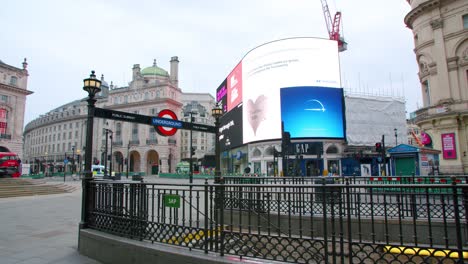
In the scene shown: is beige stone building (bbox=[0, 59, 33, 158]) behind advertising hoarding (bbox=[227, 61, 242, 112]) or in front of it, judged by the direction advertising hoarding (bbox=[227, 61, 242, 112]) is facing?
in front

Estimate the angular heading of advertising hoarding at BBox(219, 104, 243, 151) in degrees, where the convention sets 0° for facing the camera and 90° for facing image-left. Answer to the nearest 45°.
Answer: approximately 45°

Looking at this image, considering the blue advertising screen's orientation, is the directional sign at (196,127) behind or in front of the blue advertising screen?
in front

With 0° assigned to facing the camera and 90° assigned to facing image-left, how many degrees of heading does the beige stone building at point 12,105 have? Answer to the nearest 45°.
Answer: approximately 315°

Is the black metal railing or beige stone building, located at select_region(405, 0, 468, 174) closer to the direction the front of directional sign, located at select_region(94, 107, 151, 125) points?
the black metal railing

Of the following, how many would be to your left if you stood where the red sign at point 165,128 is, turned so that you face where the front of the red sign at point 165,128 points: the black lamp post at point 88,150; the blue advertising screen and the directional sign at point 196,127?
2
